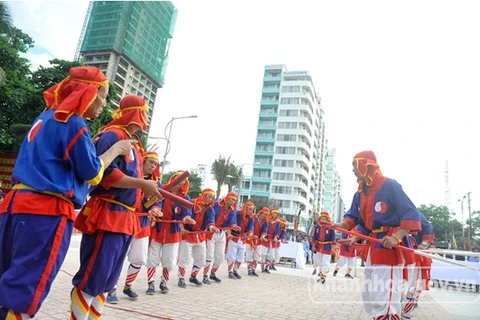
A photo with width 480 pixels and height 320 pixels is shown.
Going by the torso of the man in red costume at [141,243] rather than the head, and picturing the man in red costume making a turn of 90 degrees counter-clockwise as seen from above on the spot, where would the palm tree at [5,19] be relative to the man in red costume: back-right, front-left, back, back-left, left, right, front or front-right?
left

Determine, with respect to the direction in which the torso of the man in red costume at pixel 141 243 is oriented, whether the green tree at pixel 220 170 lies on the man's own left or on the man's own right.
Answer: on the man's own left

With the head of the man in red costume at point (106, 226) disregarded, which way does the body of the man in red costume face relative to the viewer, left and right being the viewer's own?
facing to the right of the viewer

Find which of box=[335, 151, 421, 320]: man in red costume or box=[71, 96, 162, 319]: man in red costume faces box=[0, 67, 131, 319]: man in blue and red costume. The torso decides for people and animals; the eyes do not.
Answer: box=[335, 151, 421, 320]: man in red costume

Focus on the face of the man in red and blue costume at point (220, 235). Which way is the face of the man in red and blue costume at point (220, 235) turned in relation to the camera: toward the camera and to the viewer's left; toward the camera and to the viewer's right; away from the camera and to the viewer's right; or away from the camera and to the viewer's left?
toward the camera and to the viewer's right

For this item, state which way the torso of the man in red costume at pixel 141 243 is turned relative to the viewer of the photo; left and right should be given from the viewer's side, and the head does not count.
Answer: facing the viewer and to the right of the viewer

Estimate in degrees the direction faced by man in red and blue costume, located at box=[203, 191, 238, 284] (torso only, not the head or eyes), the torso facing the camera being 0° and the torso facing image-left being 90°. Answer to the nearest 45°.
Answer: approximately 315°

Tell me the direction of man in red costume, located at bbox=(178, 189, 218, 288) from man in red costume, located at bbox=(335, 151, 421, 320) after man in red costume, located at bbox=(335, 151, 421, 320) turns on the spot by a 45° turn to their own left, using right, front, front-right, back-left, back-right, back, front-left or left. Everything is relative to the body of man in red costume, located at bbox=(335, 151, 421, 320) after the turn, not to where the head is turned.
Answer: back-right

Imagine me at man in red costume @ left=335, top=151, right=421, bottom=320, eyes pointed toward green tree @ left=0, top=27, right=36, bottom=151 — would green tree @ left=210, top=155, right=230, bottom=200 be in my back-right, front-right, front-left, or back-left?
front-right

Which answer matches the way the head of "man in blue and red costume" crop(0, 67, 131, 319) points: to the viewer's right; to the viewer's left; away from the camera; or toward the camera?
to the viewer's right

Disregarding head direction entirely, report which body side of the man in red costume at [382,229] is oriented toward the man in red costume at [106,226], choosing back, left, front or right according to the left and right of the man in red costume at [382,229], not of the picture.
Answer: front

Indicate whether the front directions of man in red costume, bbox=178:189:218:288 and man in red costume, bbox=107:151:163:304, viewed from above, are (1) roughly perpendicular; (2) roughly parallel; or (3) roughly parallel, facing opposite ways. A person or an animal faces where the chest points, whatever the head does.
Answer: roughly parallel

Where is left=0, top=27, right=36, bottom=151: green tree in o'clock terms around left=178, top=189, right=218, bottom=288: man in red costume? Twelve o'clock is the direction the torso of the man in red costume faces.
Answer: The green tree is roughly at 6 o'clock from the man in red costume.

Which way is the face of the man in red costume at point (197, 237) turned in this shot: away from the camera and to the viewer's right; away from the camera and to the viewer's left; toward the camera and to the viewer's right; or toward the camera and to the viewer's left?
toward the camera and to the viewer's right
